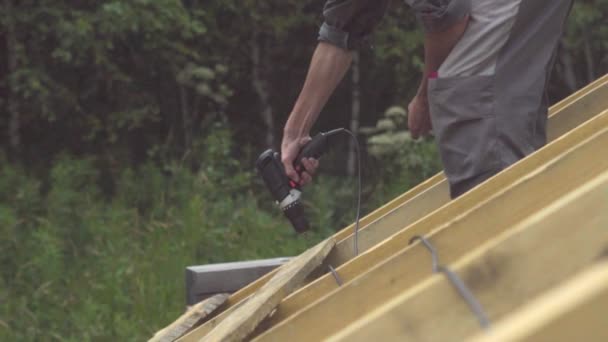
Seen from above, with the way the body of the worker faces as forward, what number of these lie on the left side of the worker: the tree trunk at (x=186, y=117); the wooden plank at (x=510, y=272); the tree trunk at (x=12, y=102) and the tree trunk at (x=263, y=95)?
1

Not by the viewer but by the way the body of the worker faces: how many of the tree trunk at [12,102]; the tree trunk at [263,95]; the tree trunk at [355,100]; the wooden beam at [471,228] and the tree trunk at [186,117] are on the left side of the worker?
1

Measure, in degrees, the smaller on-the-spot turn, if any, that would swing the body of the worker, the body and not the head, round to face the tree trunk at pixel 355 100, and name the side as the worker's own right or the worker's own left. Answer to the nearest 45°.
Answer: approximately 90° to the worker's own right

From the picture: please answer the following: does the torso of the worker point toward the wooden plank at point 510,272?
no

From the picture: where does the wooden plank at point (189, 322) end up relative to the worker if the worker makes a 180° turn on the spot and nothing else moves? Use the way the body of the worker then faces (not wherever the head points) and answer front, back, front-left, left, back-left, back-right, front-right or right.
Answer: back

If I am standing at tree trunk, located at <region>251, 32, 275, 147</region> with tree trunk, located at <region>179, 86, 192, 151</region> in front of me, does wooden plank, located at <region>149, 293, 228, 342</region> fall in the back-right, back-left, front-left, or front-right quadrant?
front-left

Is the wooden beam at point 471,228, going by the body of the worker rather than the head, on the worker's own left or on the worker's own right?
on the worker's own left

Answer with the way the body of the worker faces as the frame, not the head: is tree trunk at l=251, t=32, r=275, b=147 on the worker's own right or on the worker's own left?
on the worker's own right

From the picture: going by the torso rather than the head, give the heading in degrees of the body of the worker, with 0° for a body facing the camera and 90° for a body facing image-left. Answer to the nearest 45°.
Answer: approximately 90°

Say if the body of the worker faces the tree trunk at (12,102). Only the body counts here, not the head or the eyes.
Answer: no

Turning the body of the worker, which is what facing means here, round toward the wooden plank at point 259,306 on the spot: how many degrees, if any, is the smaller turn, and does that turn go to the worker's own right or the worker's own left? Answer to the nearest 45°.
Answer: approximately 45° to the worker's own left
